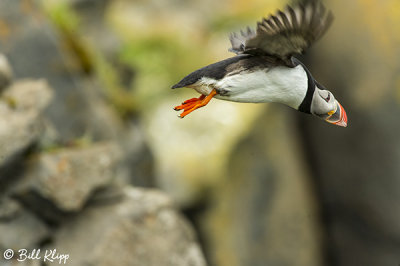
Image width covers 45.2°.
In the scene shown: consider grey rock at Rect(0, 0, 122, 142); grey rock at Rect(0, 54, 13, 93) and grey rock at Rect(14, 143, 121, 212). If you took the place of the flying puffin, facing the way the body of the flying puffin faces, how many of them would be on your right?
0

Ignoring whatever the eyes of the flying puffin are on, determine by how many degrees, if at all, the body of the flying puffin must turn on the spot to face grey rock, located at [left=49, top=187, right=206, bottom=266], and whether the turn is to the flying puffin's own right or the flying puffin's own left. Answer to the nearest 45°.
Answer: approximately 135° to the flying puffin's own left

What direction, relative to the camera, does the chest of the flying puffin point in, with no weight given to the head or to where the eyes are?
to the viewer's right

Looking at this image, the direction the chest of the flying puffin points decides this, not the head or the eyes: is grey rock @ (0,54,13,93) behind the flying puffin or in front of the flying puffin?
behind

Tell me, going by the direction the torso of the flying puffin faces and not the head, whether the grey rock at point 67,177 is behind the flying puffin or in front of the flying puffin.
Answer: behind

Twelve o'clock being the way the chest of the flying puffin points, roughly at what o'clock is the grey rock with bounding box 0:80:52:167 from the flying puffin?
The grey rock is roughly at 7 o'clock from the flying puffin.

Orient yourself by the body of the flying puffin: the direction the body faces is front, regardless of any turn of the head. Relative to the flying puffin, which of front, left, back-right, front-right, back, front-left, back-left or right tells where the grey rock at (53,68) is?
back-left

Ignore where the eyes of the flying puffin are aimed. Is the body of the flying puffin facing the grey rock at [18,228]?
no

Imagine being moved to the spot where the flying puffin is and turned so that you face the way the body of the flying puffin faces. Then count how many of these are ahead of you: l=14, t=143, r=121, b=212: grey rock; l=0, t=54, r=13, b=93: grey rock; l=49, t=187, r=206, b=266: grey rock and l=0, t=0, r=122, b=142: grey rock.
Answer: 0
